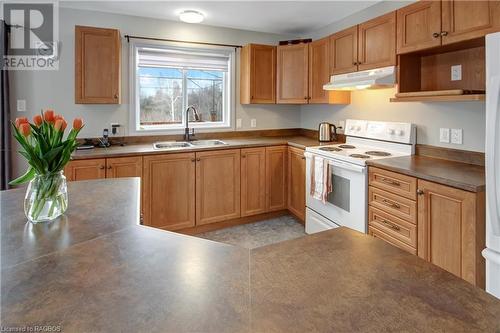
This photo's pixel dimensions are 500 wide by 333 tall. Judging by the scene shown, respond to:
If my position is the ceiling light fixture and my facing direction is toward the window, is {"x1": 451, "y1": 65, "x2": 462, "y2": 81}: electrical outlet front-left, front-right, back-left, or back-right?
back-right

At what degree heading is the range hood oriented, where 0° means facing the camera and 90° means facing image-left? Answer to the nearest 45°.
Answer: approximately 45°

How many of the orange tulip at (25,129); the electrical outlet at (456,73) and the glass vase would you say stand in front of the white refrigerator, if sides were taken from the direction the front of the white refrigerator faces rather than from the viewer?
2

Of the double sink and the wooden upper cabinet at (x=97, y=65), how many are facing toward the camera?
2

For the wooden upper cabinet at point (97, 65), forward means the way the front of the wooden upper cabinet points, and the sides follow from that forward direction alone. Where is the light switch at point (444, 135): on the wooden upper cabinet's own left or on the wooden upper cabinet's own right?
on the wooden upper cabinet's own left

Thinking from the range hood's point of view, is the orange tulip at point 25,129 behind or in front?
in front

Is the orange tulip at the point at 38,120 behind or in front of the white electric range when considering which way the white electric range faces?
in front
